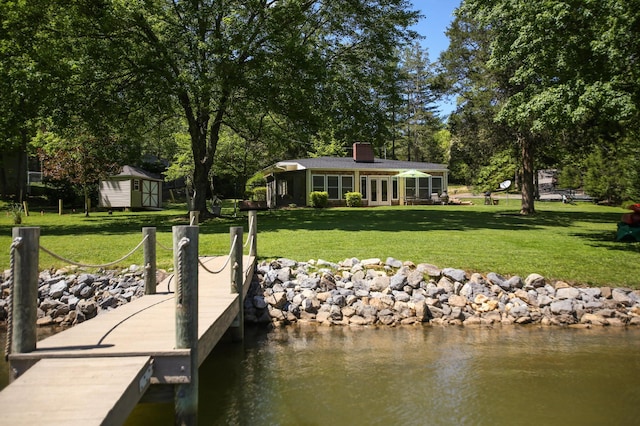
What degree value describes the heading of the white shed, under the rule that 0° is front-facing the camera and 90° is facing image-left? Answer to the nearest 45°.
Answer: approximately 315°

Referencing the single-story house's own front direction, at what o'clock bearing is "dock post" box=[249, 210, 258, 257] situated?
The dock post is roughly at 12 o'clock from the single-story house.

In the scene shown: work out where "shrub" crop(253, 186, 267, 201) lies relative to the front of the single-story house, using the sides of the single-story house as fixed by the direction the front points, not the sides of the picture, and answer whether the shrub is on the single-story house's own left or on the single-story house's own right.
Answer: on the single-story house's own right

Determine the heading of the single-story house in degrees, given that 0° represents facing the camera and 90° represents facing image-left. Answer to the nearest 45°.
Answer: approximately 0°

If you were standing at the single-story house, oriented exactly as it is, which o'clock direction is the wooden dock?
The wooden dock is roughly at 12 o'clock from the single-story house.

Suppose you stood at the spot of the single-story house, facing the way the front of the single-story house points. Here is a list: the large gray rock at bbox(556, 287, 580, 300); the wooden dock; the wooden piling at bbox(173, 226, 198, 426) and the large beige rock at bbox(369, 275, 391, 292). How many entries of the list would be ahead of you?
4

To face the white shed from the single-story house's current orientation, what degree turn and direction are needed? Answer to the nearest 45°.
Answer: approximately 90° to its right
